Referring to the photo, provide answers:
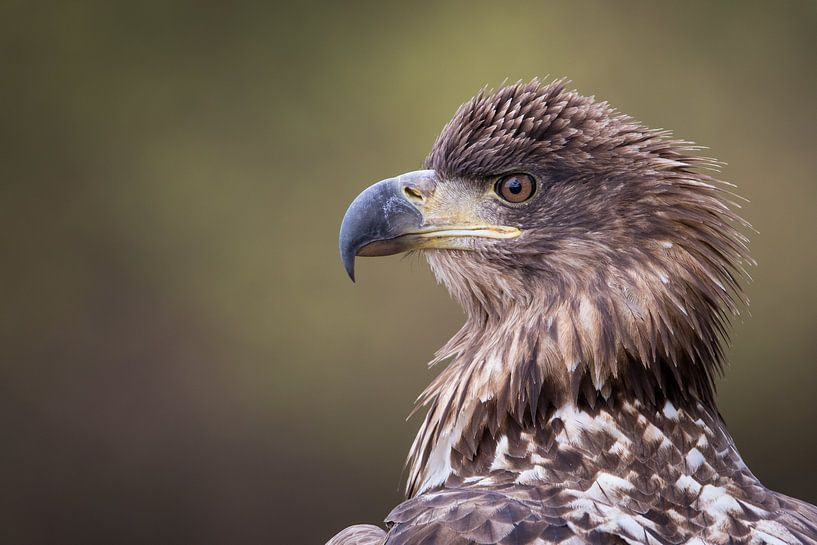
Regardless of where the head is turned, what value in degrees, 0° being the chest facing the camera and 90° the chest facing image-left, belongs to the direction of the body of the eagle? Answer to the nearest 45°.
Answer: approximately 90°
